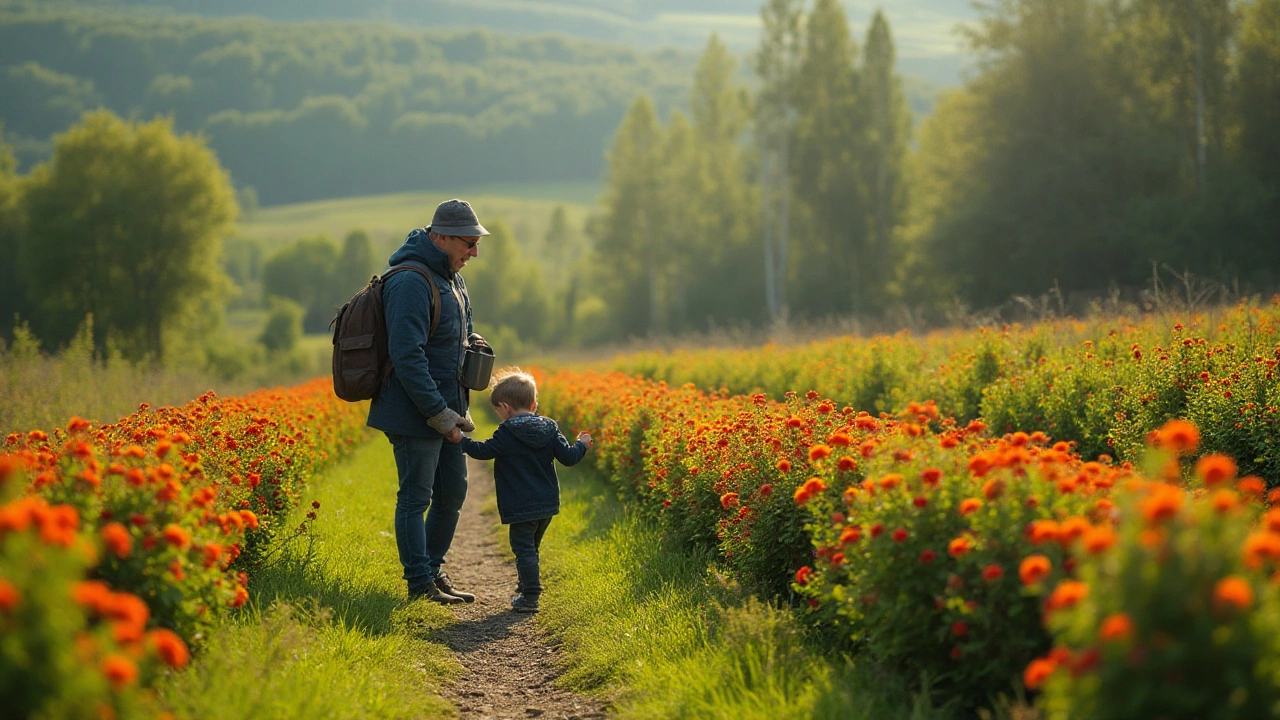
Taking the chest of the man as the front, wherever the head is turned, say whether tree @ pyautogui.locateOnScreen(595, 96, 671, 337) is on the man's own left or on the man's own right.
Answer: on the man's own left

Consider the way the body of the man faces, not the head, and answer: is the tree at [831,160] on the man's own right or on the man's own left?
on the man's own left

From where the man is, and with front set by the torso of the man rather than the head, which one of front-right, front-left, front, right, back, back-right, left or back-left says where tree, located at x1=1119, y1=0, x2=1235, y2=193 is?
front-left

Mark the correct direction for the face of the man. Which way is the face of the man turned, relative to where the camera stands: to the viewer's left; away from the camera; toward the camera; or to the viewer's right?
to the viewer's right

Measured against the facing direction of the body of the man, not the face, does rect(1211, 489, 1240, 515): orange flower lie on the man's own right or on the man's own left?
on the man's own right

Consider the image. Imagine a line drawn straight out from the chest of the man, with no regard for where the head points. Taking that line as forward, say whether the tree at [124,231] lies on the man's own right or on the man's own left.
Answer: on the man's own left

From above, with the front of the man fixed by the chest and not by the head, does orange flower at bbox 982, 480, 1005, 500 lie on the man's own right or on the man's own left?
on the man's own right

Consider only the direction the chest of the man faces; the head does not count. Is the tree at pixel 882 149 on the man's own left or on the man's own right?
on the man's own left

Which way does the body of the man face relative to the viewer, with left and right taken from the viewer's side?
facing to the right of the viewer
